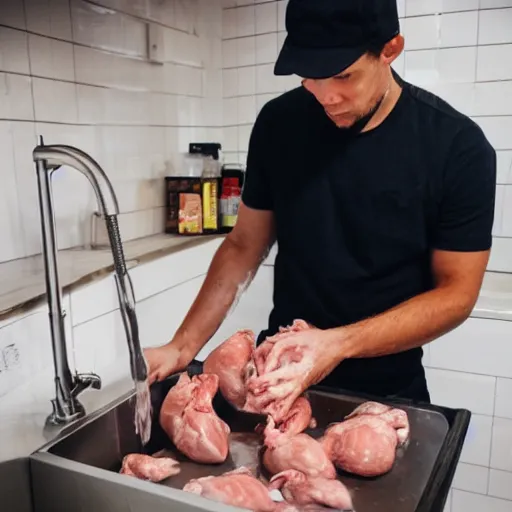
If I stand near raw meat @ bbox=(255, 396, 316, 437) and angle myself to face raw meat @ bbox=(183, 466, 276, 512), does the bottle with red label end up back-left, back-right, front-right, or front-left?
back-right

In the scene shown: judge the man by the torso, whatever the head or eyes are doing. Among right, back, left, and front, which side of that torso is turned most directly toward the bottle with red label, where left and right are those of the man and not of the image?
right

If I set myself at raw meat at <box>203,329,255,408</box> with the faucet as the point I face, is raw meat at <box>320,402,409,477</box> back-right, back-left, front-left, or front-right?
back-left

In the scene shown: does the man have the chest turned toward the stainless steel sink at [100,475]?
yes

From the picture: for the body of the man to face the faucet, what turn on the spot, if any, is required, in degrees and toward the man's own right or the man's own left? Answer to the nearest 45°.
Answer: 0° — they already face it

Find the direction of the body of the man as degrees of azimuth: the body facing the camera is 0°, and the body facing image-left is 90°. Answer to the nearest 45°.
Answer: approximately 45°
